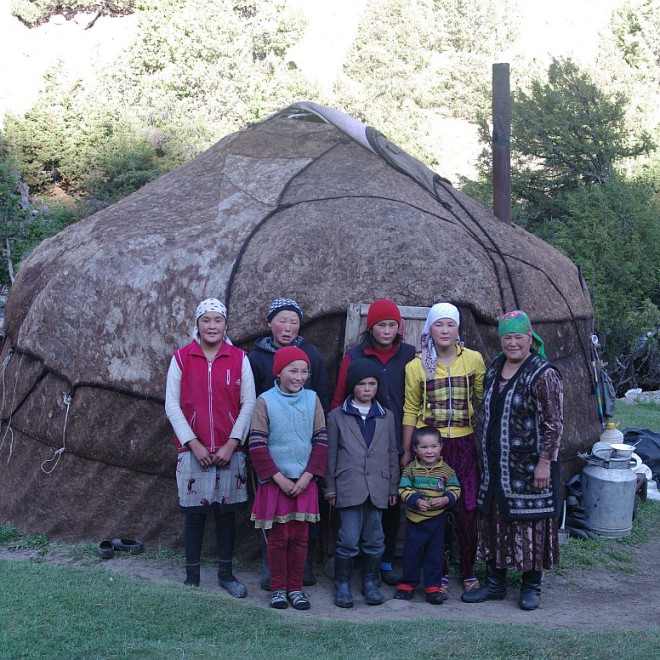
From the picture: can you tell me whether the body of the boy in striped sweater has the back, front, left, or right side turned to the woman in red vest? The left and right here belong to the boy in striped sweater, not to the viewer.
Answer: right

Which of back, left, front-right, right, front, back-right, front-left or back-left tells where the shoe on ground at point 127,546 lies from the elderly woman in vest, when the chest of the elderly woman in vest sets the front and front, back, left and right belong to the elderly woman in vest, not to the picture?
front-right

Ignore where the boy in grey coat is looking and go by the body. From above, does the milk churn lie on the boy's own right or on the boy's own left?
on the boy's own left

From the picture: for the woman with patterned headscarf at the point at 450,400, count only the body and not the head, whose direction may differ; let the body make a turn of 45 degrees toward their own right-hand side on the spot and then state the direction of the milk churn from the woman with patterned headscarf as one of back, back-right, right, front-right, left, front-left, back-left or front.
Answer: back

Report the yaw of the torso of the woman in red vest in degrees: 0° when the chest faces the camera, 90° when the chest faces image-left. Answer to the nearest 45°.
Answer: approximately 0°

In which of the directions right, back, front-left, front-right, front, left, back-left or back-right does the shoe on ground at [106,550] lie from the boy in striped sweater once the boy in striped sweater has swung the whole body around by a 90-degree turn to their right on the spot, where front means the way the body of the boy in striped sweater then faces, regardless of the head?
front

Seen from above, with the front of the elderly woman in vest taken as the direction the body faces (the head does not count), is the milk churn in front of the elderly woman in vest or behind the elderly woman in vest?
behind

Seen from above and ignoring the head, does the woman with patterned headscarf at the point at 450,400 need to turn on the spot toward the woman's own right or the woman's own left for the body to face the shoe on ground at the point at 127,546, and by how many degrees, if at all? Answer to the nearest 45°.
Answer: approximately 90° to the woman's own right

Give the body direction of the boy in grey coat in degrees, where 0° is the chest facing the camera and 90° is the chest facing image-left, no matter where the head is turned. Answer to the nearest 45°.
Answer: approximately 0°
